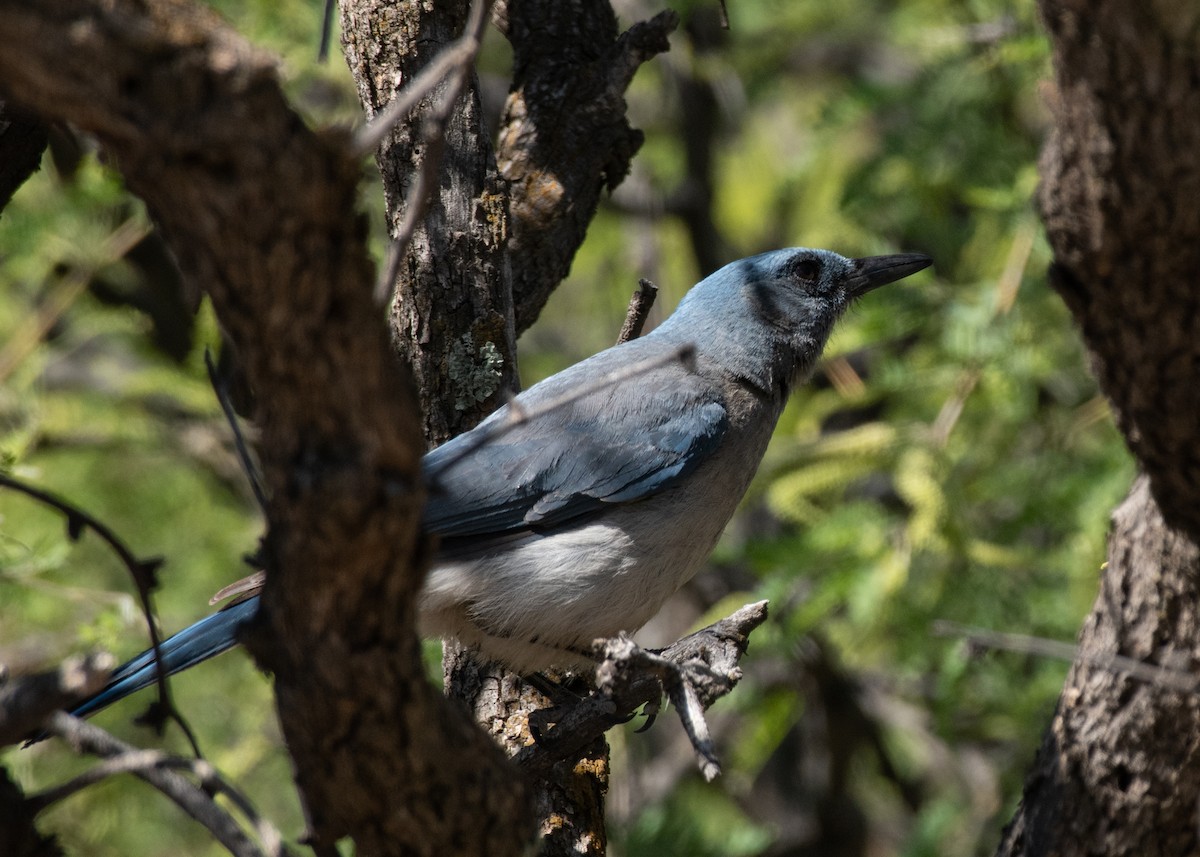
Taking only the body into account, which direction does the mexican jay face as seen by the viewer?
to the viewer's right

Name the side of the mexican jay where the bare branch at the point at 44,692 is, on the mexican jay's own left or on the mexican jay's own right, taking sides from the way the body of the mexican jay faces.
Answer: on the mexican jay's own right

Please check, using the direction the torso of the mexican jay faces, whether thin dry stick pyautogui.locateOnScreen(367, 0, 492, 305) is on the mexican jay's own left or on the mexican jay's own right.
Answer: on the mexican jay's own right

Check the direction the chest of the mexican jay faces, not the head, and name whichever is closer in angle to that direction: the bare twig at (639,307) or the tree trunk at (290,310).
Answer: the bare twig

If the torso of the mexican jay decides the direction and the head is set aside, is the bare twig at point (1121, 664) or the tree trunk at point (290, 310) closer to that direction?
the bare twig
